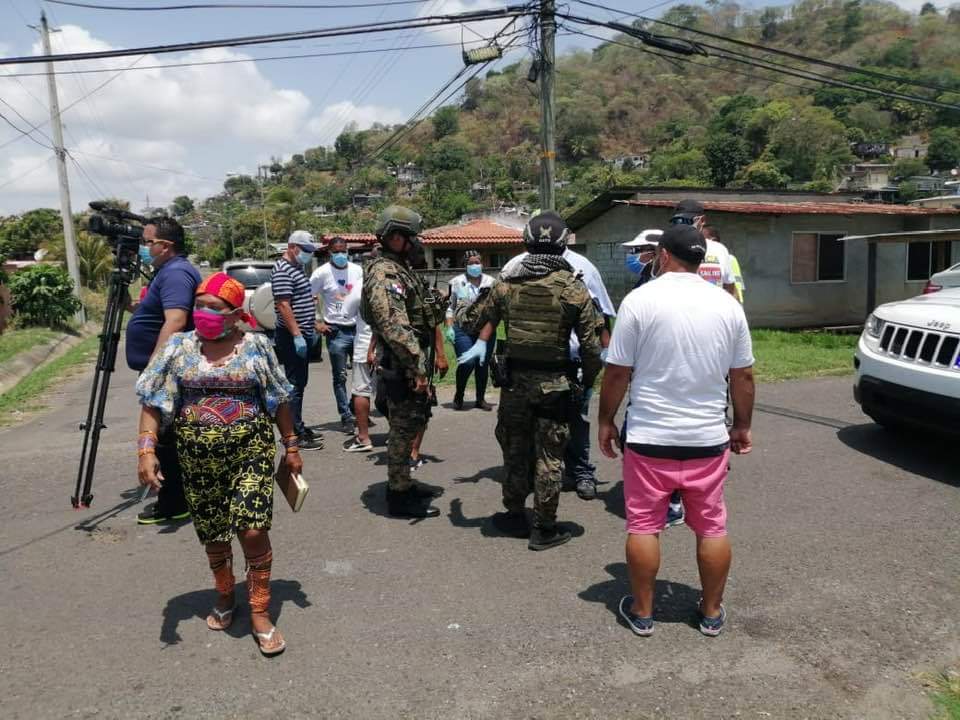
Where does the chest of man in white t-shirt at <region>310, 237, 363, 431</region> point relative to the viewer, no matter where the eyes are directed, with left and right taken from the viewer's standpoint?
facing the viewer

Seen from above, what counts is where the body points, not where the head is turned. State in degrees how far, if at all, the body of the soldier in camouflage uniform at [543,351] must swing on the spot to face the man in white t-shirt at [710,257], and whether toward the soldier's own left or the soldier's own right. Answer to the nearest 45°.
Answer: approximately 45° to the soldier's own right

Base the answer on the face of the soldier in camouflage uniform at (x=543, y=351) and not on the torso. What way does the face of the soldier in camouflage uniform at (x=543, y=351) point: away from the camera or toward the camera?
away from the camera

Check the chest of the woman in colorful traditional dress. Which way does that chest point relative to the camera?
toward the camera

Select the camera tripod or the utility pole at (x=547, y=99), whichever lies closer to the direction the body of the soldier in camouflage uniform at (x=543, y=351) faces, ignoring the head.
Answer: the utility pole

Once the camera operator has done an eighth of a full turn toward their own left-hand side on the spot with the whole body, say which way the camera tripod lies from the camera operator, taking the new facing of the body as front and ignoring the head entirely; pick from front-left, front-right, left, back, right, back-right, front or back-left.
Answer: right

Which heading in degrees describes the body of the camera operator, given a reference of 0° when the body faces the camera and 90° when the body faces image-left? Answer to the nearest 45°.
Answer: approximately 90°

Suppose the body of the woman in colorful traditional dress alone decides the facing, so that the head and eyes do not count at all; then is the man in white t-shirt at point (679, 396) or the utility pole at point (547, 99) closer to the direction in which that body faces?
the man in white t-shirt

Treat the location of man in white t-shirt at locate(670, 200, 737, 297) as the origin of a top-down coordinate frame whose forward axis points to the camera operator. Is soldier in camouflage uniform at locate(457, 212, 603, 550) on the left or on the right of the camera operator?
left

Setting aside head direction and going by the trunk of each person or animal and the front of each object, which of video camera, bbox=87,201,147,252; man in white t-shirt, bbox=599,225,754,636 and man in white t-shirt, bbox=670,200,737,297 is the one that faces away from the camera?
man in white t-shirt, bbox=599,225,754,636

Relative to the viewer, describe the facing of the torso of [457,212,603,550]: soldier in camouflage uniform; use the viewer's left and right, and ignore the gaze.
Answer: facing away from the viewer

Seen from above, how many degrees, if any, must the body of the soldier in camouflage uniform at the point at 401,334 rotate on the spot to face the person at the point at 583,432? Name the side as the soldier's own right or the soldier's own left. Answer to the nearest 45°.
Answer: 0° — they already face them

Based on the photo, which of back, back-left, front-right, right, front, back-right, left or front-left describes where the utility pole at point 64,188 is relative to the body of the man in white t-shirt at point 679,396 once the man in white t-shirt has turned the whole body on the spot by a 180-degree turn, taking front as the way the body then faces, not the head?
back-right

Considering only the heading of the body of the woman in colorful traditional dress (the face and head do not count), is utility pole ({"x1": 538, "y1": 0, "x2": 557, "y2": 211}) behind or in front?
behind

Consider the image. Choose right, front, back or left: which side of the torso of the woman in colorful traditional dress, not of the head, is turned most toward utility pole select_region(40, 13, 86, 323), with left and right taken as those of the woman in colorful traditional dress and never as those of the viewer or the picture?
back

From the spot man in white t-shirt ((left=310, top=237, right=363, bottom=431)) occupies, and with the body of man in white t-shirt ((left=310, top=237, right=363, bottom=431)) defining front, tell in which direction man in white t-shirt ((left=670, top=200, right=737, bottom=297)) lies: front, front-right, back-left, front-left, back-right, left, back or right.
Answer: front-left
